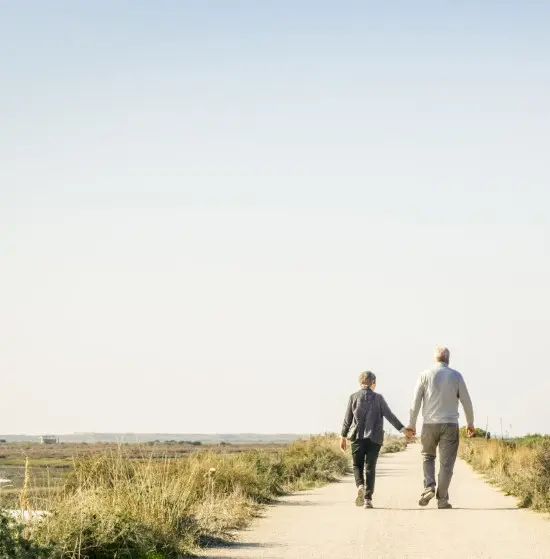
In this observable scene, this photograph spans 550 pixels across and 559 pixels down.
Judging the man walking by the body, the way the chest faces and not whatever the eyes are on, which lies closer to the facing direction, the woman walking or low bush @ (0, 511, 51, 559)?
the woman walking

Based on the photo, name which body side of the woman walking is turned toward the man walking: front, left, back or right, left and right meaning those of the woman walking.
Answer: right

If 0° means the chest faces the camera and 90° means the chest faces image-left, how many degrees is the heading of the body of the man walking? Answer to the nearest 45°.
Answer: approximately 180°

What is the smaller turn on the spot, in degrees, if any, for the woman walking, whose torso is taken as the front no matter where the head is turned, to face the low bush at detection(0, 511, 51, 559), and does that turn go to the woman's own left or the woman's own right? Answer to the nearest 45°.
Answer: approximately 180°

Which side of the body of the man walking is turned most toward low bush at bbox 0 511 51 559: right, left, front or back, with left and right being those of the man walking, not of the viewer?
back

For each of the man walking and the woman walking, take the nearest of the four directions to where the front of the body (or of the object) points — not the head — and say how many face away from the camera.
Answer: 2

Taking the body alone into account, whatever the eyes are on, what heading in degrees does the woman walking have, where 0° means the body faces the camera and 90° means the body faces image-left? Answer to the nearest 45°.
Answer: approximately 180°

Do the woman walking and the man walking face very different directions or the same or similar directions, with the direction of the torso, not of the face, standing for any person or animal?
same or similar directions

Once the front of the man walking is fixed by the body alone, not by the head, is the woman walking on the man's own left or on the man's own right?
on the man's own left
